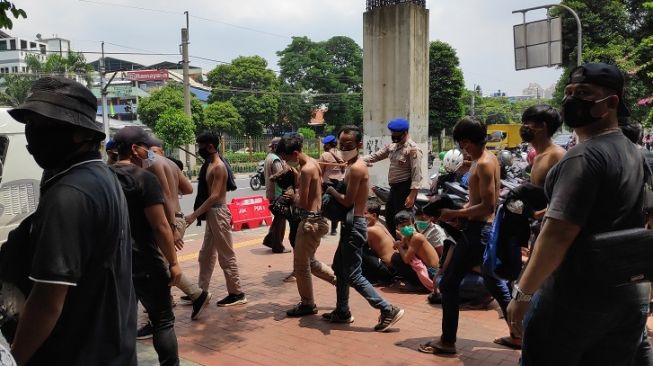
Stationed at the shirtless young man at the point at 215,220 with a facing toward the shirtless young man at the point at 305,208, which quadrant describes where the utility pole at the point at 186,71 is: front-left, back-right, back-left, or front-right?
back-left

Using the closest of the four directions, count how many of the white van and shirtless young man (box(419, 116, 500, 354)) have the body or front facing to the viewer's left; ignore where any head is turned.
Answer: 1

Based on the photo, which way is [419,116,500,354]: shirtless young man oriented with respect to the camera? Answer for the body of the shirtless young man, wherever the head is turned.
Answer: to the viewer's left

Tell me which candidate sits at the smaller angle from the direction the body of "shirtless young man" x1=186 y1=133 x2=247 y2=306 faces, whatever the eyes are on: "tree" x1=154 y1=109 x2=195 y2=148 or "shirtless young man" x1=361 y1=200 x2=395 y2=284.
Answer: the tree

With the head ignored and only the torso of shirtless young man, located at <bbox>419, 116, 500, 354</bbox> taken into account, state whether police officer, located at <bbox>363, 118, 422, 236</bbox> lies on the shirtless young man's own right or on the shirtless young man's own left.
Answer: on the shirtless young man's own right

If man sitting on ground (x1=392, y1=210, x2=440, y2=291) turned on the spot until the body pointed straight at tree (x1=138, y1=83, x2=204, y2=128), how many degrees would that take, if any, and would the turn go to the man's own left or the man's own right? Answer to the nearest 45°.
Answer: approximately 90° to the man's own right

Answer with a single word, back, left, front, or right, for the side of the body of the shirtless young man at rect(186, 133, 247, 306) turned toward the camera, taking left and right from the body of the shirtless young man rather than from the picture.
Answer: left
